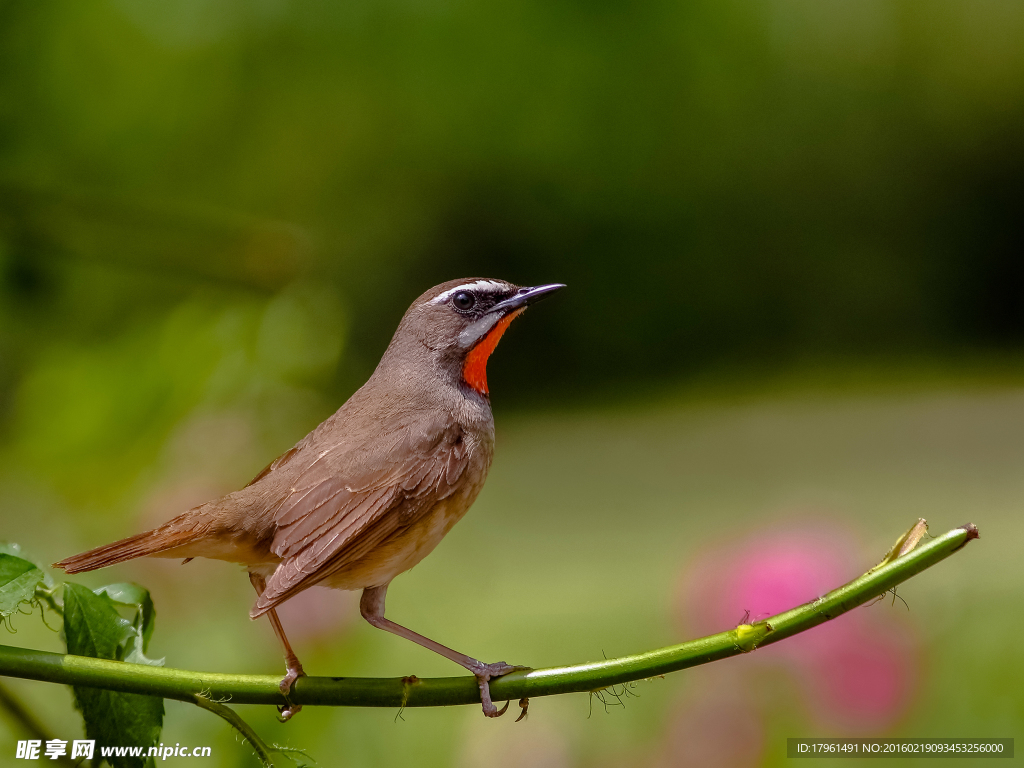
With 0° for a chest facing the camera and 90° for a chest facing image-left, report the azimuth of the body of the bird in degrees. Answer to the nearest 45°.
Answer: approximately 270°
